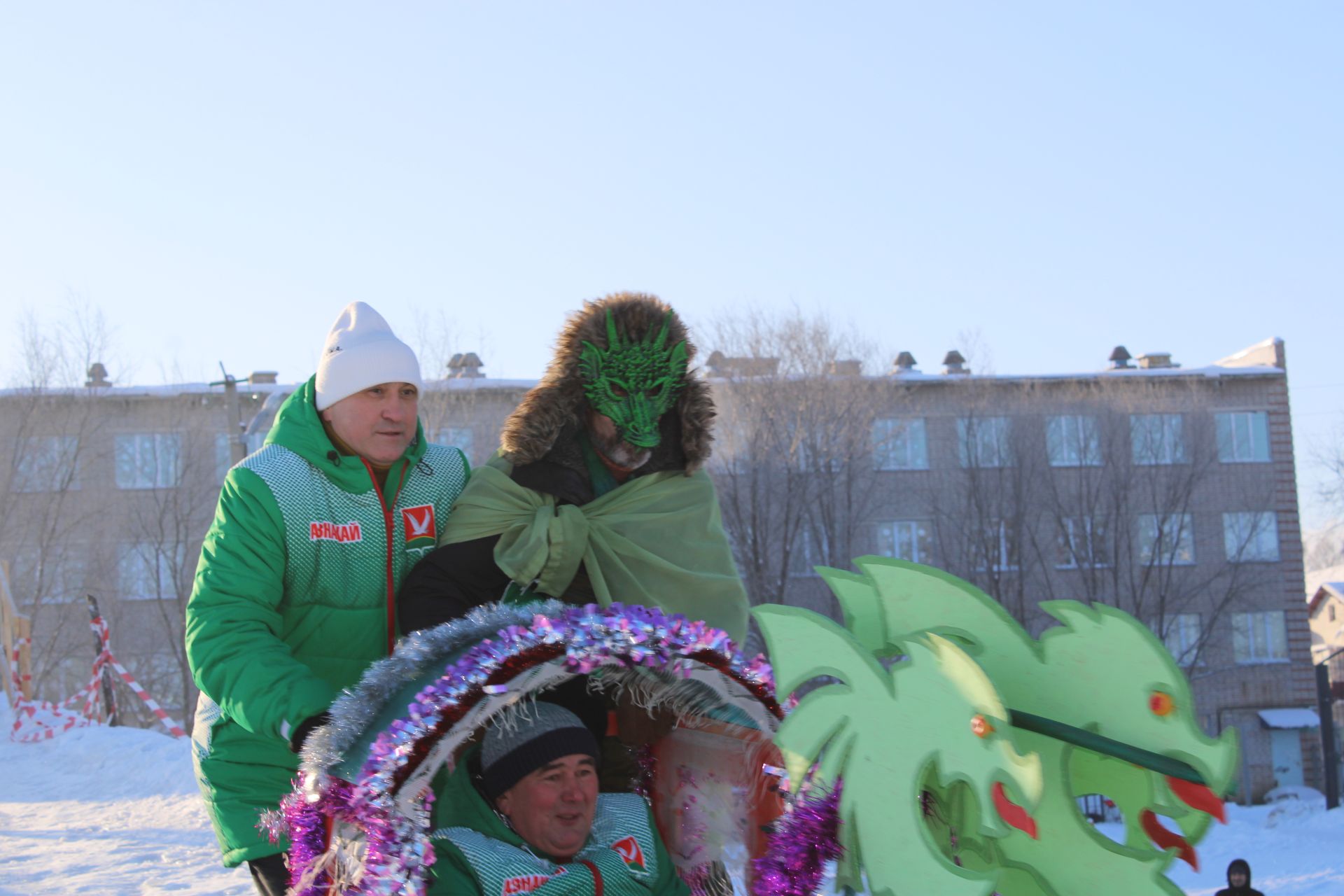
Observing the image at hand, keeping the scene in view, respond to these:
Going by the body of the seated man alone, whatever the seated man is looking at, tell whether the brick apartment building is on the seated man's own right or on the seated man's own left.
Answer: on the seated man's own left

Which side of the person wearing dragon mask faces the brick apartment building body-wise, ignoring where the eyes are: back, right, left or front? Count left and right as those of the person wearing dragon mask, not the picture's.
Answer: back

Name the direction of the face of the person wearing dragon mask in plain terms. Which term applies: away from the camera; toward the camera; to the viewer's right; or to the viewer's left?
toward the camera

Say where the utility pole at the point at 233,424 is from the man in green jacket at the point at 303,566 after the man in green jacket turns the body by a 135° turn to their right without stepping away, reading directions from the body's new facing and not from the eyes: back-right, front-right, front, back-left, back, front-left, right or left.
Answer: right

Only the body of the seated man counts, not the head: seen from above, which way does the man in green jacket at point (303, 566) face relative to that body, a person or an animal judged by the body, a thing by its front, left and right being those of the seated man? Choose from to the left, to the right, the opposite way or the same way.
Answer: the same way

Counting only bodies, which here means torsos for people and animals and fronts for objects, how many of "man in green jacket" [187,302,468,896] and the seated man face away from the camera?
0

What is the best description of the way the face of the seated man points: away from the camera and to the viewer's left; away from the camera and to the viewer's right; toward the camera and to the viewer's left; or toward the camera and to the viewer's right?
toward the camera and to the viewer's right

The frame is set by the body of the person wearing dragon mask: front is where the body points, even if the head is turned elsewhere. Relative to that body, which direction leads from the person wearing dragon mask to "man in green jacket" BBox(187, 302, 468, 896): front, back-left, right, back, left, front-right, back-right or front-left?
right

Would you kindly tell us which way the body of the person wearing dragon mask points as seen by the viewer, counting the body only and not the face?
toward the camera

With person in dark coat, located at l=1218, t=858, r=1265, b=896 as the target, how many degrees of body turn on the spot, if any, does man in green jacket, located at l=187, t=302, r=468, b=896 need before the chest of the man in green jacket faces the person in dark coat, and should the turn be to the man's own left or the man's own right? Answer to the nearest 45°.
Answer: approximately 90° to the man's own left

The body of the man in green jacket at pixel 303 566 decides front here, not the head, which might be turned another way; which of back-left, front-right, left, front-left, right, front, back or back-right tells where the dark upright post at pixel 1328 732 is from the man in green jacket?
left

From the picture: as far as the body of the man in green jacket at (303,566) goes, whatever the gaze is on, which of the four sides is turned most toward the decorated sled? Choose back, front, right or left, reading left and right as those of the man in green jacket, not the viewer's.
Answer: front

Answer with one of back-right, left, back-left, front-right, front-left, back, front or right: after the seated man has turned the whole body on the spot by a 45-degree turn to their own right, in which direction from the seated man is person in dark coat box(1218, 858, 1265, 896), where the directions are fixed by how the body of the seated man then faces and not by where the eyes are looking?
back-left

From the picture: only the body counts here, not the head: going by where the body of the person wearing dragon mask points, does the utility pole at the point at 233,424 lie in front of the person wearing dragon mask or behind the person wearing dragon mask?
behind

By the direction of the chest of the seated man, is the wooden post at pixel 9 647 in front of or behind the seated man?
behind

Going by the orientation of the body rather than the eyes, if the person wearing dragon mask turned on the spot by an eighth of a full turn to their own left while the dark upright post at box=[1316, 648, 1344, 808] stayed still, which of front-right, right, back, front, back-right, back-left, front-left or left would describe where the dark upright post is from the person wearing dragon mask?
left

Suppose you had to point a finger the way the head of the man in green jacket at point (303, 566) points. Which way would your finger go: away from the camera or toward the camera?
toward the camera

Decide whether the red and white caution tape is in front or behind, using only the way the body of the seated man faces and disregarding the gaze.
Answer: behind

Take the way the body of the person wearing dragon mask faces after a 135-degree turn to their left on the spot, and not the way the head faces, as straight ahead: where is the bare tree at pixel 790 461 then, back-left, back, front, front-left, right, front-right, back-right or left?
front-left

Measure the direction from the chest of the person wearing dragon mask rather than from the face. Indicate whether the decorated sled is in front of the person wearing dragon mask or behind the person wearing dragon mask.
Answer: in front
